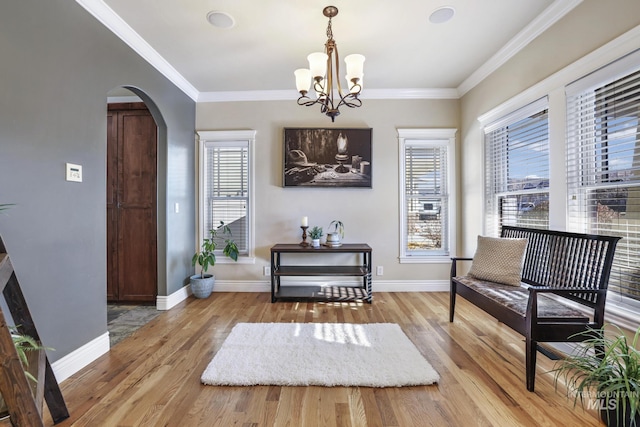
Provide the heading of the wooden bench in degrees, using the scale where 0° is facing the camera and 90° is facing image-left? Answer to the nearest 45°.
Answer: approximately 45°

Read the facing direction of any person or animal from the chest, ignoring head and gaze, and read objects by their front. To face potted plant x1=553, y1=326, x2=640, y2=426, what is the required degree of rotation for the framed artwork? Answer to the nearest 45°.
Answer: approximately 45° to its left

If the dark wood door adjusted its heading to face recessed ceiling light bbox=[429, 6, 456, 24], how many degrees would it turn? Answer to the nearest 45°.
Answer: approximately 45° to its left

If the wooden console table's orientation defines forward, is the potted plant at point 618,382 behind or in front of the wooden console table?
in front

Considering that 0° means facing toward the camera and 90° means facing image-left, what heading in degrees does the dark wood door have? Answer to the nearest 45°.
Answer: approximately 0°

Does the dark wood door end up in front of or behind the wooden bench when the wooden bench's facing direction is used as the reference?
in front

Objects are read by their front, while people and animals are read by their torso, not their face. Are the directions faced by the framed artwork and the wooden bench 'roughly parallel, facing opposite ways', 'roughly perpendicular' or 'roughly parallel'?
roughly perpendicular
